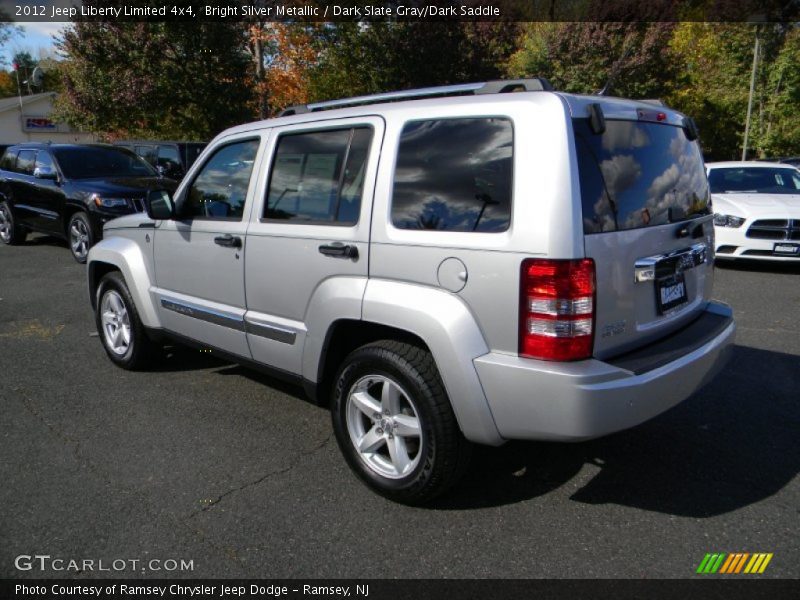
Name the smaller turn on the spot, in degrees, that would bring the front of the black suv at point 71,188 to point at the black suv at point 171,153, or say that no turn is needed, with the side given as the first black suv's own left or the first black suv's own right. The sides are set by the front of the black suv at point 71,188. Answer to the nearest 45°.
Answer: approximately 90° to the first black suv's own left

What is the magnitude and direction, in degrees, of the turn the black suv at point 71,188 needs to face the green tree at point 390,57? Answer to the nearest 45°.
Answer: approximately 90° to its left

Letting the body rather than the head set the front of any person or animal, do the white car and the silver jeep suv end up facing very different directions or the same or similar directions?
very different directions

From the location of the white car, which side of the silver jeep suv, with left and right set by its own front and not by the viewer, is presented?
right

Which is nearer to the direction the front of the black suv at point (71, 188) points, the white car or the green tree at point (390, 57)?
the white car

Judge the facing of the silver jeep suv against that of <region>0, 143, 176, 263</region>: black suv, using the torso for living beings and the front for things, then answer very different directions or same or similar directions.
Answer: very different directions

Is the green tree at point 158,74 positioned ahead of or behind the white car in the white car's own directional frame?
behind

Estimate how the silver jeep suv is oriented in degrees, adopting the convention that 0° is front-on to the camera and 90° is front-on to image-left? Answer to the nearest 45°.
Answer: approximately 135°

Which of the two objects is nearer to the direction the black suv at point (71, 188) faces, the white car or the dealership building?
the white car

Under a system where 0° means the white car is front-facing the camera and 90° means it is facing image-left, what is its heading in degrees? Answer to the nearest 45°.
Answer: approximately 315°

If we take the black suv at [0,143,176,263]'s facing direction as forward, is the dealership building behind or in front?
behind
